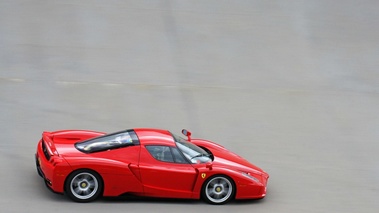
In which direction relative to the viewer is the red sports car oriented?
to the viewer's right
